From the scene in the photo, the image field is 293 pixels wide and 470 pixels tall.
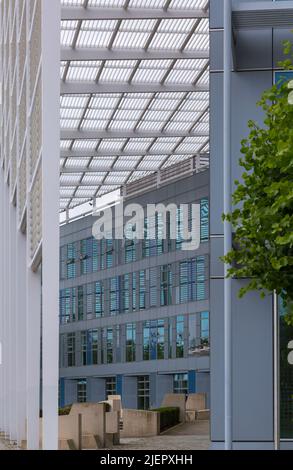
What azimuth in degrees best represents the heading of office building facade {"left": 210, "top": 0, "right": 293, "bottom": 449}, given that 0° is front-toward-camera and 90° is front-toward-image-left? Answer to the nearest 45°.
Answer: approximately 0°

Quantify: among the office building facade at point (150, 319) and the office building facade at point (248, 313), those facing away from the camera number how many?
0

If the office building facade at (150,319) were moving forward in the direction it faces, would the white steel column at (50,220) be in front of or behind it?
in front

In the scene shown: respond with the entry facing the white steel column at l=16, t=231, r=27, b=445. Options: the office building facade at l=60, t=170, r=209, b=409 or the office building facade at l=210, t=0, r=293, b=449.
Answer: the office building facade at l=60, t=170, r=209, b=409

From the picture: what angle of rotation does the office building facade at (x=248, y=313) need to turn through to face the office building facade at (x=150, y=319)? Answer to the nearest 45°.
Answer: approximately 180°

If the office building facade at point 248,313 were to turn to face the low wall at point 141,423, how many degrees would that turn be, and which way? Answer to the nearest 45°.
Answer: approximately 180°

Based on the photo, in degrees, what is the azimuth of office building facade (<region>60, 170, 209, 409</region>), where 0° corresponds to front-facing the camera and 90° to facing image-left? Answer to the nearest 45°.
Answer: approximately 45°

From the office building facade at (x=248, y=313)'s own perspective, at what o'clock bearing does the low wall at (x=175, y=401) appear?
The low wall is roughly at 6 o'clock from the office building facade.
